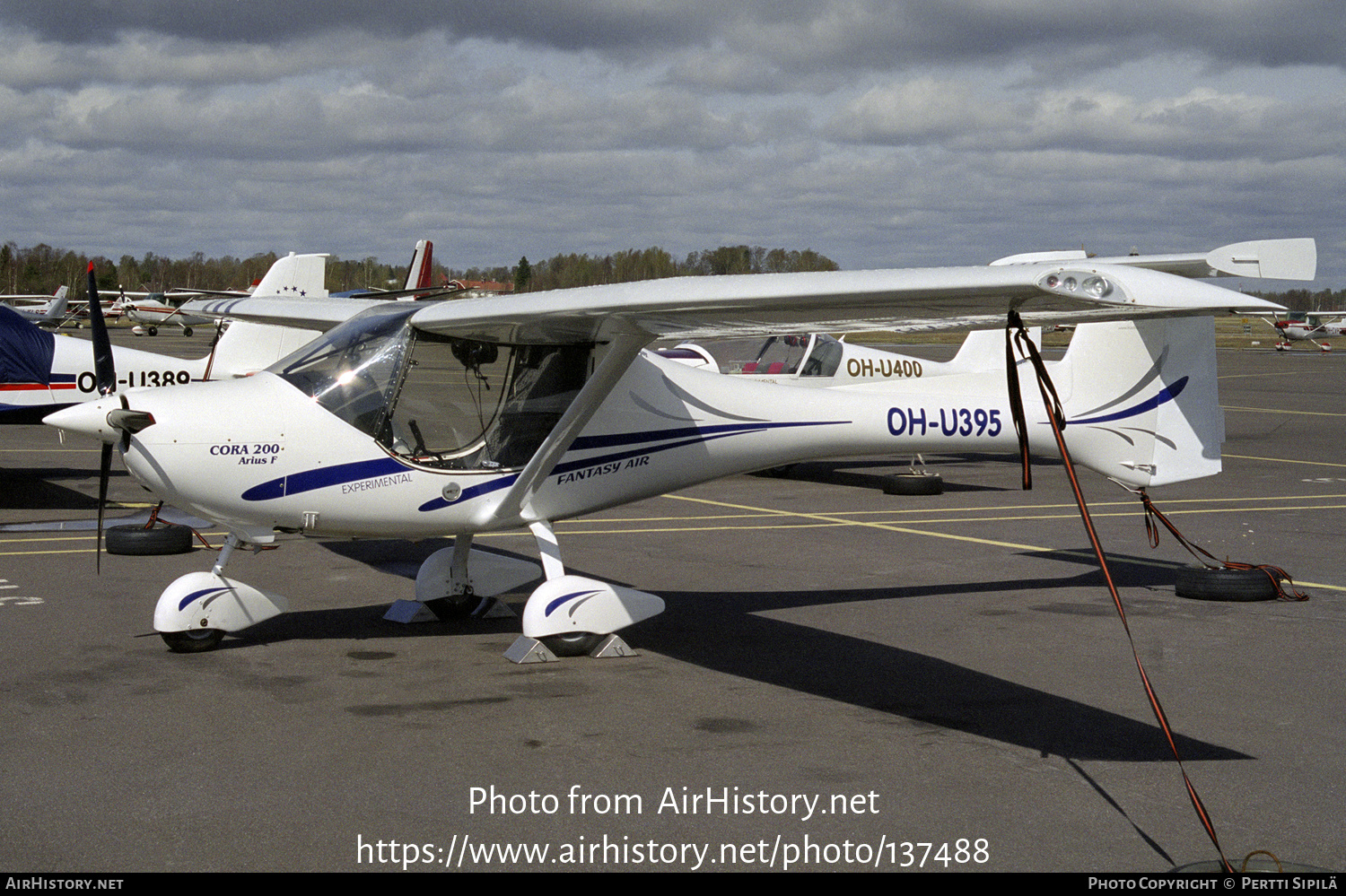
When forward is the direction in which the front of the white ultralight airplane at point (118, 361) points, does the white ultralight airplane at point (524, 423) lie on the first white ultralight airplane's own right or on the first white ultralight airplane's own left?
on the first white ultralight airplane's own left

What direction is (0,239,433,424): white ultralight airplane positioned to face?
to the viewer's left

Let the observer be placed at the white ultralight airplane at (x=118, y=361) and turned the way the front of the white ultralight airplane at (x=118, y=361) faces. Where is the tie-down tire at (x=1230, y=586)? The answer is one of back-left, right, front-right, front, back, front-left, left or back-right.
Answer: back-left

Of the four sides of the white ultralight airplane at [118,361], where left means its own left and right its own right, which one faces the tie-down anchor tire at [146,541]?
left
